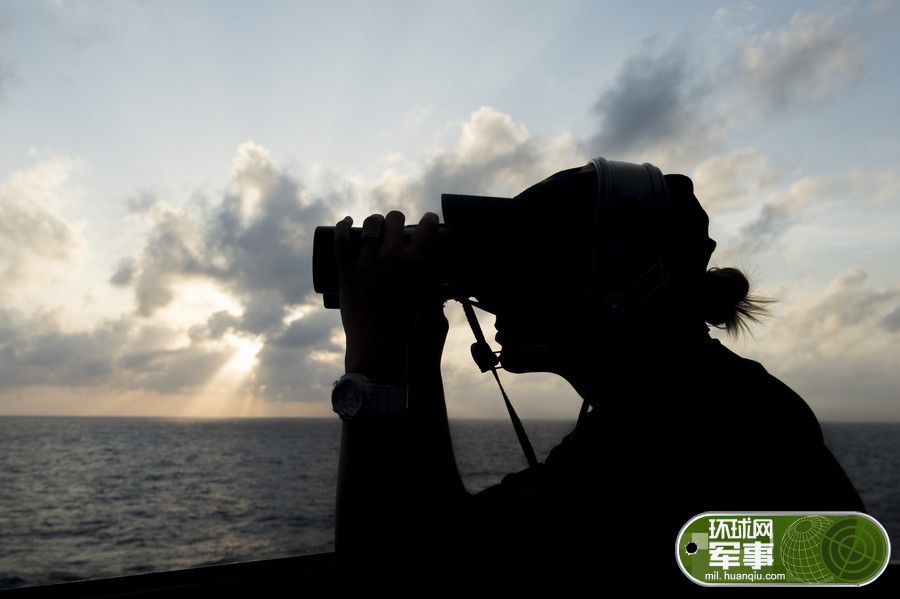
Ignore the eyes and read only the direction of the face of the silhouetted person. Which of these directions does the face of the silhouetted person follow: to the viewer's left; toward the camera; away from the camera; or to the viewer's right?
to the viewer's left

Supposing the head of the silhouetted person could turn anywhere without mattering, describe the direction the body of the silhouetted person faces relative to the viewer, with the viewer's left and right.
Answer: facing to the left of the viewer
